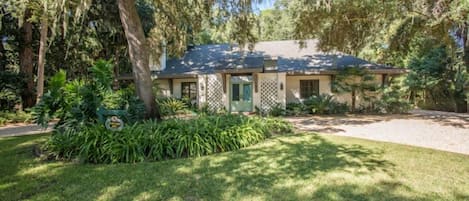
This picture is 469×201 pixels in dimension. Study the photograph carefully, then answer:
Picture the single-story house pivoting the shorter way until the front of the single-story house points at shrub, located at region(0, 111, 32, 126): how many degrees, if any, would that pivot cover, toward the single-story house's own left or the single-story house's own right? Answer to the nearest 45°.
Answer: approximately 45° to the single-story house's own right

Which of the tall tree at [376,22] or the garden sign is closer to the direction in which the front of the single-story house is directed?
the garden sign

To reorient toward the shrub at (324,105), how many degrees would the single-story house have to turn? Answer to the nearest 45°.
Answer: approximately 90° to its left

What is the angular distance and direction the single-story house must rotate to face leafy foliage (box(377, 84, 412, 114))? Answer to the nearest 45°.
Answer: approximately 90° to its left

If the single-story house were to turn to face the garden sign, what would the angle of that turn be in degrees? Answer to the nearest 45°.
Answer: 0° — it already faces it

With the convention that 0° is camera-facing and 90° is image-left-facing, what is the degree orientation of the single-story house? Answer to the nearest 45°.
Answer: approximately 0°

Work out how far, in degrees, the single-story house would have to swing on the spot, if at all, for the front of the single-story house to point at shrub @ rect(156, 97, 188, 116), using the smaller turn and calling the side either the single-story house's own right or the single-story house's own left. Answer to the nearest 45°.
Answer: approximately 90° to the single-story house's own right
